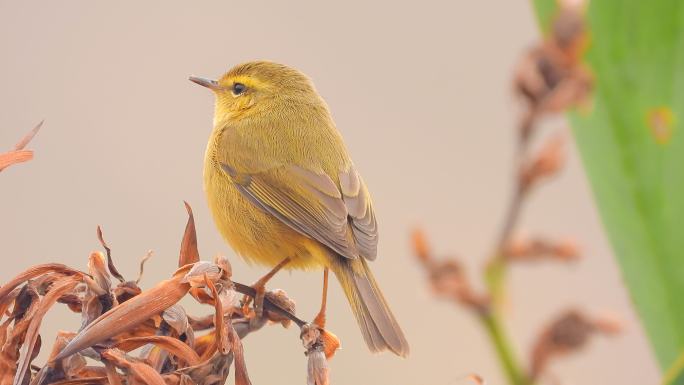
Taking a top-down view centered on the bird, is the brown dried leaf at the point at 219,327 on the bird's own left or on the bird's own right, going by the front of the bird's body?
on the bird's own left

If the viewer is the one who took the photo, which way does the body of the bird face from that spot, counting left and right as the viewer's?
facing away from the viewer and to the left of the viewer
